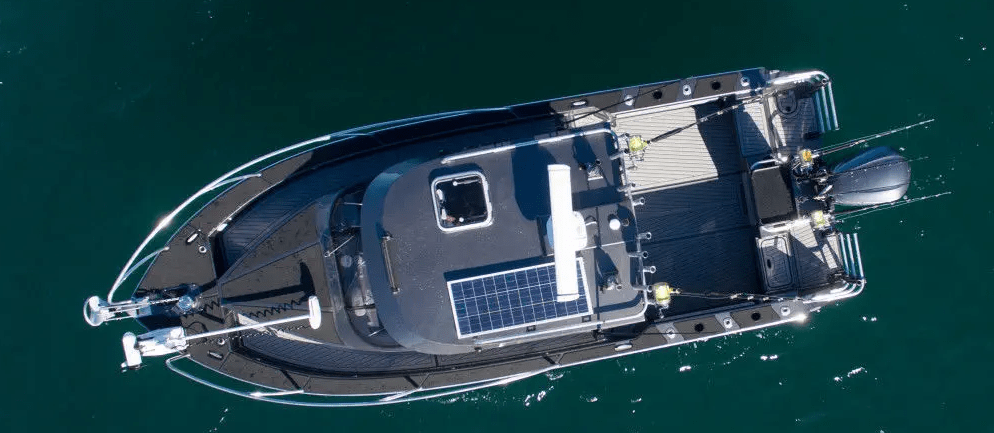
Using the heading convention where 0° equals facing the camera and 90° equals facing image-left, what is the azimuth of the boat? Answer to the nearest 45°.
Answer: approximately 90°
